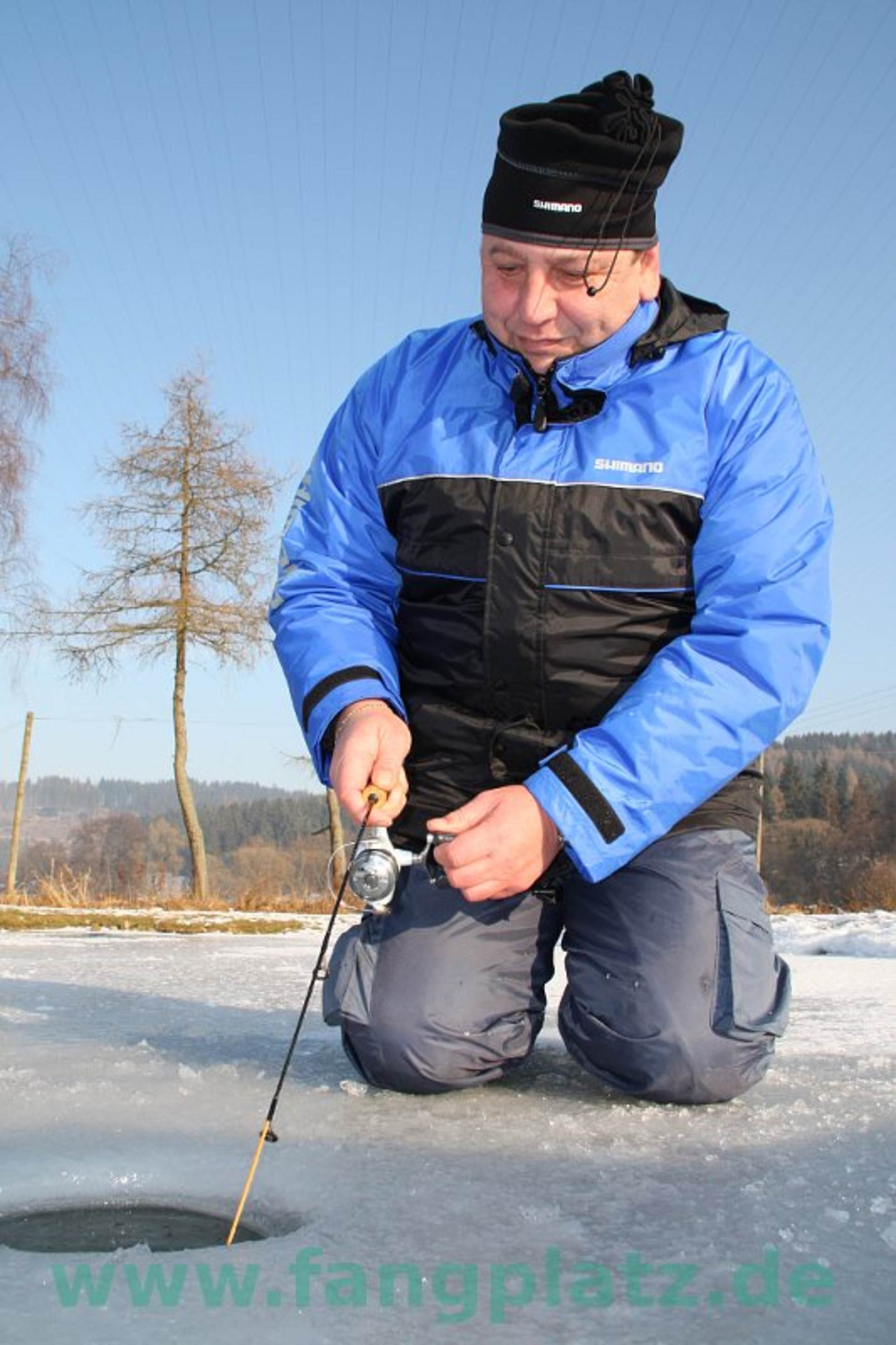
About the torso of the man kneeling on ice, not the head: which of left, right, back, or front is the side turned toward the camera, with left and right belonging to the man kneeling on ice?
front

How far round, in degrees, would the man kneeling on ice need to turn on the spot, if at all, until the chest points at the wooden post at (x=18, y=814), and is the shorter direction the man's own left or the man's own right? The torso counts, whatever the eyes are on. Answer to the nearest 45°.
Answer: approximately 135° to the man's own right

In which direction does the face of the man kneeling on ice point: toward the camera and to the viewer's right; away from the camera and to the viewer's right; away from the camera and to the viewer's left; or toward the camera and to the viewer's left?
toward the camera and to the viewer's left
